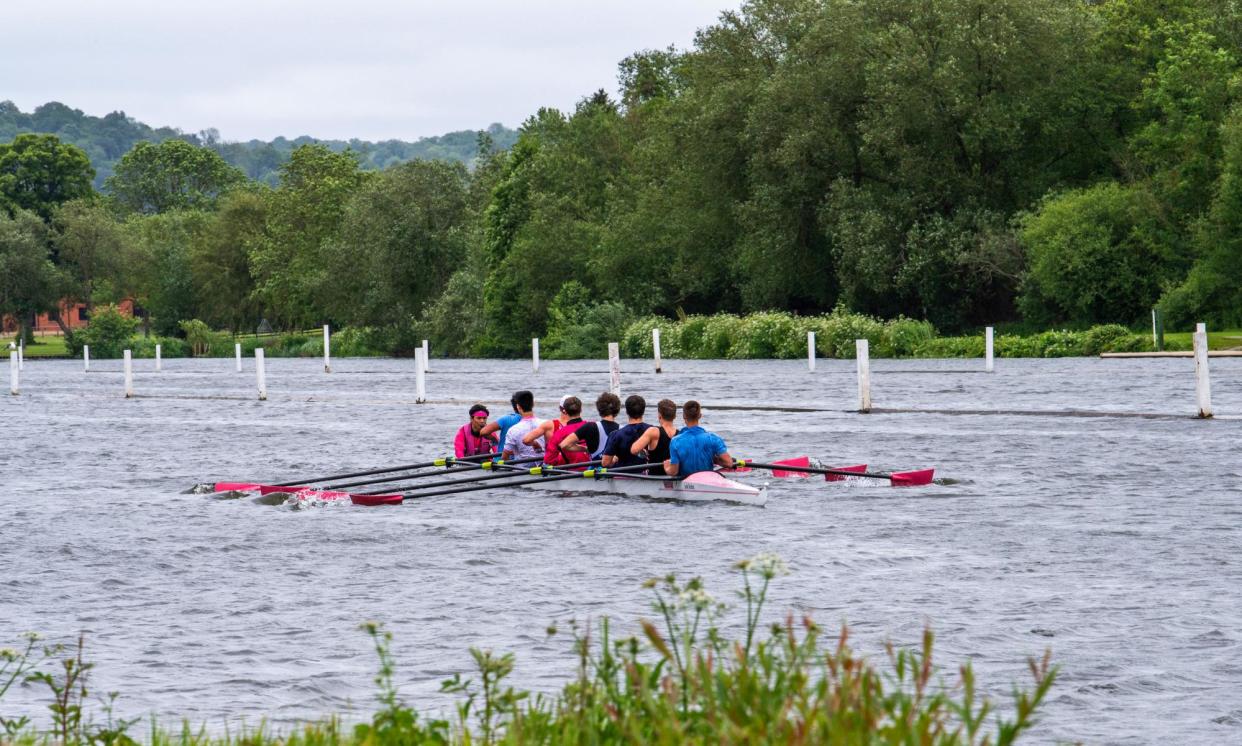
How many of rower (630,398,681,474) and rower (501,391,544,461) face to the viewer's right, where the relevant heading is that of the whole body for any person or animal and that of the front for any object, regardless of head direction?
0

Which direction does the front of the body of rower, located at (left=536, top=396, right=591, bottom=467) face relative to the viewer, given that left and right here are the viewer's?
facing away from the viewer and to the left of the viewer

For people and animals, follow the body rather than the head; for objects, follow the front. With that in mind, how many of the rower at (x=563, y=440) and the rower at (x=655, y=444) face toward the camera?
0

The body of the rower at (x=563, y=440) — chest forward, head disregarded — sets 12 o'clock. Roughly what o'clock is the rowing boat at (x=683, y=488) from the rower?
The rowing boat is roughly at 6 o'clock from the rower.

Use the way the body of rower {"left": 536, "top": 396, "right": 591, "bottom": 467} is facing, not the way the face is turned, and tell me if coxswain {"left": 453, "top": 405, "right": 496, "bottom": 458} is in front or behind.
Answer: in front

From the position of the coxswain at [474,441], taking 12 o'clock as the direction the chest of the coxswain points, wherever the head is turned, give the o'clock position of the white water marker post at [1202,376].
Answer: The white water marker post is roughly at 10 o'clock from the coxswain.

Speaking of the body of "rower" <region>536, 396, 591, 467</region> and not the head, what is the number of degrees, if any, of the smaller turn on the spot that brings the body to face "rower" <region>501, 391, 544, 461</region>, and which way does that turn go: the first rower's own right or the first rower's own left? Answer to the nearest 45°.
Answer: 0° — they already face them

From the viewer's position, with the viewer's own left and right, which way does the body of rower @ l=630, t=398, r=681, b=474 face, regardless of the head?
facing away from the viewer and to the left of the viewer

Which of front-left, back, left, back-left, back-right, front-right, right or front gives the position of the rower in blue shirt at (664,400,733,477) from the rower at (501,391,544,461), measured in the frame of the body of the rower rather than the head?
back

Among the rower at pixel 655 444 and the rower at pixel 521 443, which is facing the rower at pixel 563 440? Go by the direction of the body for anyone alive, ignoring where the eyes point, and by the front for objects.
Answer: the rower at pixel 655 444

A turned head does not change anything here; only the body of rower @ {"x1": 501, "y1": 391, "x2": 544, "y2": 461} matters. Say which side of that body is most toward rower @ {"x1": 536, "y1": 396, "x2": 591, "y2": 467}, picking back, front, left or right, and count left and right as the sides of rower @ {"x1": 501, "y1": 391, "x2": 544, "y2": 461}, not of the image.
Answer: back

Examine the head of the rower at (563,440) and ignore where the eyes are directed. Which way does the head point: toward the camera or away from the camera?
away from the camera

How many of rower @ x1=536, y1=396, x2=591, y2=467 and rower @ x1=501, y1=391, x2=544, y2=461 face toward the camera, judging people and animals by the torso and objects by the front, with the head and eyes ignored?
0

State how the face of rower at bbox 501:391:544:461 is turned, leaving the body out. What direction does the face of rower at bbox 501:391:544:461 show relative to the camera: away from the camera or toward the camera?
away from the camera

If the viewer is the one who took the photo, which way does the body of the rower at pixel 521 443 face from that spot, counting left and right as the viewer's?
facing away from the viewer and to the left of the viewer

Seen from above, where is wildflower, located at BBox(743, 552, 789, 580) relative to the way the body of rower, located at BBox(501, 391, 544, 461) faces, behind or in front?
behind

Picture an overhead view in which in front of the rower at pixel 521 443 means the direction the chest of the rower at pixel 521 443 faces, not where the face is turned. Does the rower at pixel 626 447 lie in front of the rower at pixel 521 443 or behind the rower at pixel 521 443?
behind
